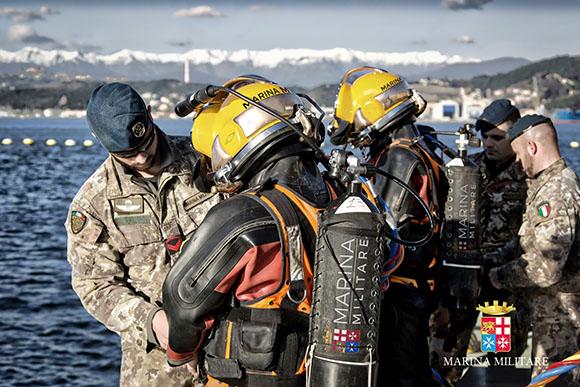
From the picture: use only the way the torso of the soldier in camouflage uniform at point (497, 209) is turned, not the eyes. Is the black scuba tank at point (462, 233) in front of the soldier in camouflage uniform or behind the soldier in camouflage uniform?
in front

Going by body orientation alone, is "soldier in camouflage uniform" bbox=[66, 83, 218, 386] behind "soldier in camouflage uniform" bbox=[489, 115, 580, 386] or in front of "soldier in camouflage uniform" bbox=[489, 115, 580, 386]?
in front

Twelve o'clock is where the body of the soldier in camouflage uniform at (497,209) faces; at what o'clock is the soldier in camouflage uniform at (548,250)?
the soldier in camouflage uniform at (548,250) is roughly at 10 o'clock from the soldier in camouflage uniform at (497,209).

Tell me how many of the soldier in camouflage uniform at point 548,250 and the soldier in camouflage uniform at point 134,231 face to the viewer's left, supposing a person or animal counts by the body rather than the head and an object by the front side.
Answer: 1

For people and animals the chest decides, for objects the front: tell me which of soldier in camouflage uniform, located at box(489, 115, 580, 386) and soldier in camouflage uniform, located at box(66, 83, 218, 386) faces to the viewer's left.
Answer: soldier in camouflage uniform, located at box(489, 115, 580, 386)

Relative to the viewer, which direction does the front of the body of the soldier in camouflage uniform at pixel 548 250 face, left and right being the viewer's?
facing to the left of the viewer

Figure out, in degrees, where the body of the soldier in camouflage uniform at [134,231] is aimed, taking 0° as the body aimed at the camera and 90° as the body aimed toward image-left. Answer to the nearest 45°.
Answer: approximately 315°

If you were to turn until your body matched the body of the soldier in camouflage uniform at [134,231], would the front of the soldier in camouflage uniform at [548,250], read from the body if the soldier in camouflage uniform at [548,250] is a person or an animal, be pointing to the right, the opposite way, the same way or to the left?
the opposite way

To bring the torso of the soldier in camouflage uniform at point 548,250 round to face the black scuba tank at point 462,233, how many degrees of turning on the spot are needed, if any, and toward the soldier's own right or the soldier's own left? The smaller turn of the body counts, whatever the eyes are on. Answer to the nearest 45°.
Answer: approximately 45° to the soldier's own left

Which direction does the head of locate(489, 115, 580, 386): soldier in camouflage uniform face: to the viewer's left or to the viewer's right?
to the viewer's left
